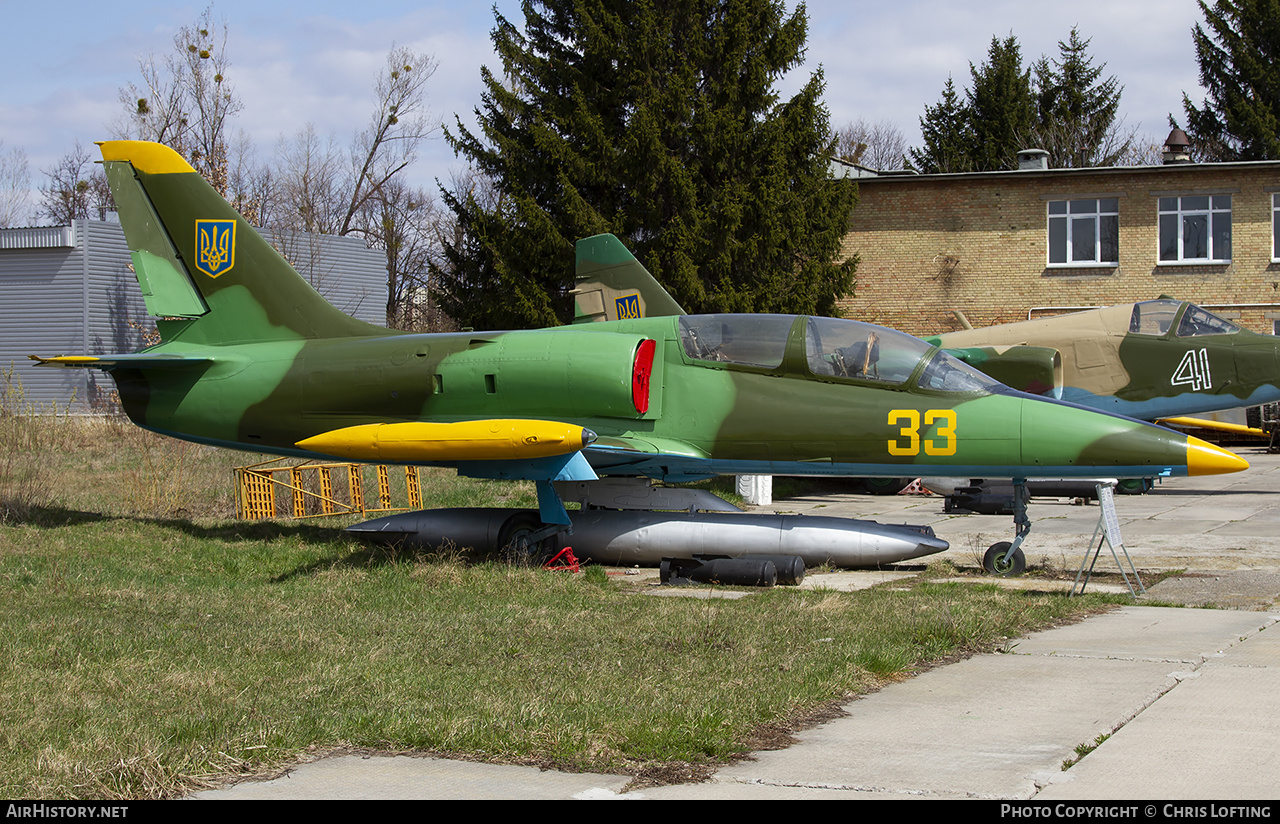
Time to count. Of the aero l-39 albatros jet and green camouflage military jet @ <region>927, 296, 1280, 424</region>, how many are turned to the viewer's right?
2

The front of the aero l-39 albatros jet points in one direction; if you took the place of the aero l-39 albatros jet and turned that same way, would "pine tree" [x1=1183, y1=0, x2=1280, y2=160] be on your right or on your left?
on your left

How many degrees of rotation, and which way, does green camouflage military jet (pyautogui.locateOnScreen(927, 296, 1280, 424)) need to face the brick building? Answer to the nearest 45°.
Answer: approximately 90° to its left

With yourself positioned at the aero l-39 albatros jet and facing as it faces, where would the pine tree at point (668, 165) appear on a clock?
The pine tree is roughly at 9 o'clock from the aero l-39 albatros jet.

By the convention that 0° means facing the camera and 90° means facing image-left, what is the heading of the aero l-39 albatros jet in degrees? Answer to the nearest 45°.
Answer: approximately 270°

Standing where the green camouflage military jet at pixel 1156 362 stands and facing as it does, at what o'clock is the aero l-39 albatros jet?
The aero l-39 albatros jet is roughly at 4 o'clock from the green camouflage military jet.

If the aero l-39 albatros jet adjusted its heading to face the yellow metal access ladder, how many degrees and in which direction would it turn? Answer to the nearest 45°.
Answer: approximately 135° to its left

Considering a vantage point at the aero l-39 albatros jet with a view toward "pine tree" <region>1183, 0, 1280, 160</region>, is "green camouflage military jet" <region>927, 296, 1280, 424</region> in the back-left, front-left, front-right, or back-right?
front-right

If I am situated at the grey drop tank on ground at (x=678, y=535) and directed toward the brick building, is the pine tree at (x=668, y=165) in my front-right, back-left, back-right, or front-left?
front-left

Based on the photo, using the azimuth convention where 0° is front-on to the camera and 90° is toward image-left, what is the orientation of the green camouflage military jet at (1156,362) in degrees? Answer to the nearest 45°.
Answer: approximately 270°

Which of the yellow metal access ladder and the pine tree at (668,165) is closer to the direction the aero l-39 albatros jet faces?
the pine tree

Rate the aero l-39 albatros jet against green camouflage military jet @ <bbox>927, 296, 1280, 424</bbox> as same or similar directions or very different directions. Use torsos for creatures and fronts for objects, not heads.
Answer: same or similar directions

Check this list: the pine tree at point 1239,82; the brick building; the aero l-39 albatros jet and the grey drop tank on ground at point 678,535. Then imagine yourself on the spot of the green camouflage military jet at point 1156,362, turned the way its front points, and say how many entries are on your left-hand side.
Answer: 2

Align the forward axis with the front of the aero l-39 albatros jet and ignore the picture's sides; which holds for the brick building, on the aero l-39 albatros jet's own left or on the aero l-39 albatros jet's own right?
on the aero l-39 albatros jet's own left

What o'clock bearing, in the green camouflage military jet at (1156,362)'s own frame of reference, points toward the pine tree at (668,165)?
The pine tree is roughly at 7 o'clock from the green camouflage military jet.

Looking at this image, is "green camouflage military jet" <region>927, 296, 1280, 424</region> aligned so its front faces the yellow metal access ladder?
no
